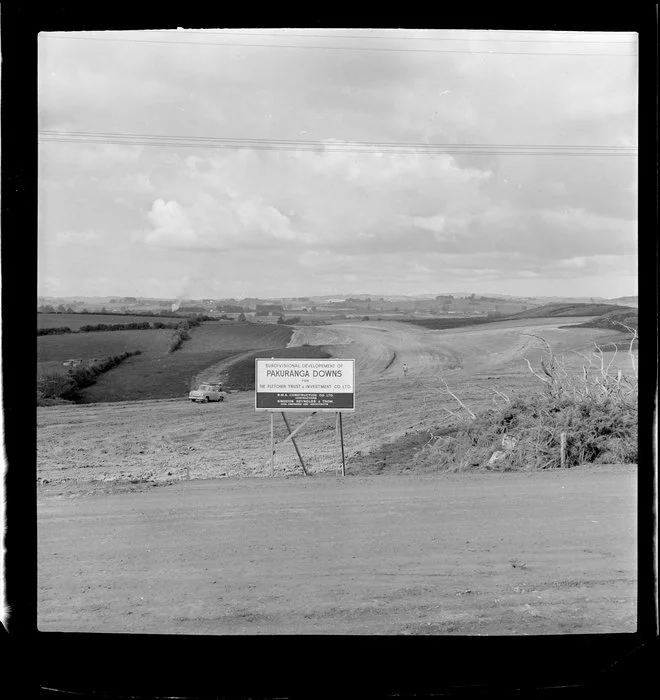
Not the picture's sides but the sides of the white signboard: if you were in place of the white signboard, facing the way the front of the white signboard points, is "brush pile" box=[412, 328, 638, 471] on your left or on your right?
on your left

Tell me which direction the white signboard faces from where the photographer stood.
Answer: facing the viewer

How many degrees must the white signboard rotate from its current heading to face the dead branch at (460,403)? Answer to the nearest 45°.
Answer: approximately 135° to its left
